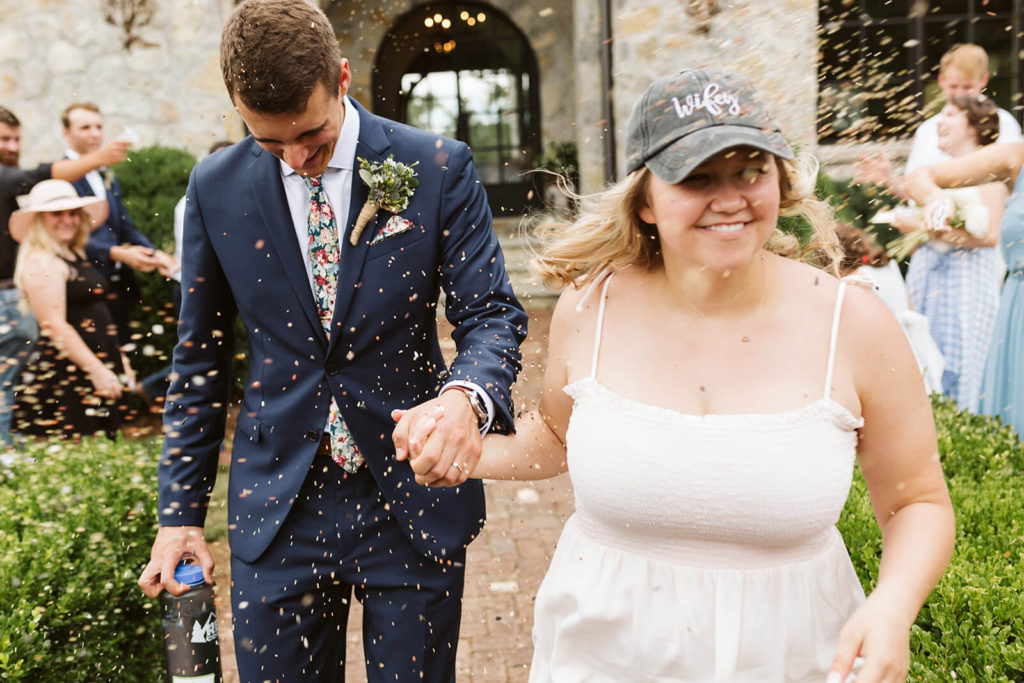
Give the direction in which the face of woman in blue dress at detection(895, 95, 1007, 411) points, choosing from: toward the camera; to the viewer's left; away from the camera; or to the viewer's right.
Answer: to the viewer's left

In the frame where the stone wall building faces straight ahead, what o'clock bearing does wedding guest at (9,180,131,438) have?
The wedding guest is roughly at 1 o'clock from the stone wall building.

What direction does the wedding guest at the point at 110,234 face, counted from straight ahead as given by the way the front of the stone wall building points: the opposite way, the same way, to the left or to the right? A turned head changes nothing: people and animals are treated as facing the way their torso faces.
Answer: to the left

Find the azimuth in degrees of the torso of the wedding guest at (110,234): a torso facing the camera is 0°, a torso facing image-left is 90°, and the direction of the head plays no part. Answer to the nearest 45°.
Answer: approximately 315°

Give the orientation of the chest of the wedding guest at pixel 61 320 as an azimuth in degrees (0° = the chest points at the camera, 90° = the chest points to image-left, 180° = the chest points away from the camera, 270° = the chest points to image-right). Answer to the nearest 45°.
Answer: approximately 315°

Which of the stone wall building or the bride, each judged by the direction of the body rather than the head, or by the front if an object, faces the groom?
the stone wall building

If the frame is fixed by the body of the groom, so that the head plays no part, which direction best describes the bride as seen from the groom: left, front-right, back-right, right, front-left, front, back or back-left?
front-left

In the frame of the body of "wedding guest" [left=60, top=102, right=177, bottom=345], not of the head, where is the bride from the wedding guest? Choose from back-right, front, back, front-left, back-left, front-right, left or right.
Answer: front-right

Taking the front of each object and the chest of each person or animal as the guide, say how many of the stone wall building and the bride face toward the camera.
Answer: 2

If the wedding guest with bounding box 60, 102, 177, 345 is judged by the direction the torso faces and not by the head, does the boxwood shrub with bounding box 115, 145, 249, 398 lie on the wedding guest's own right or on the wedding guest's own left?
on the wedding guest's own left

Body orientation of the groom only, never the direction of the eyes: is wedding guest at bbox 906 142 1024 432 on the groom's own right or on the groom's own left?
on the groom's own left

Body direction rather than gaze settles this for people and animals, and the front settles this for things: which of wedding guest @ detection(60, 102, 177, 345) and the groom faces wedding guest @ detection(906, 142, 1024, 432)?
wedding guest @ detection(60, 102, 177, 345)
